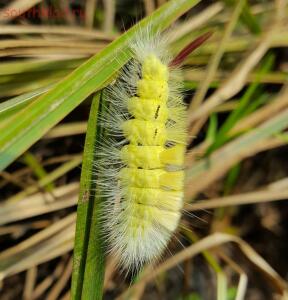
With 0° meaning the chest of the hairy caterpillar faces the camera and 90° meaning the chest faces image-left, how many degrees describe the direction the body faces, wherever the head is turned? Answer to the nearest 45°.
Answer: approximately 0°
